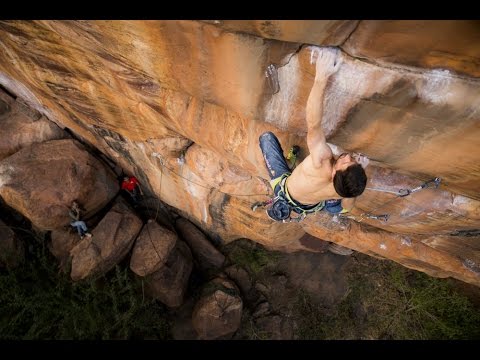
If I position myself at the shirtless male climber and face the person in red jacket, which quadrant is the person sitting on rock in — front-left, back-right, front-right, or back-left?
front-left

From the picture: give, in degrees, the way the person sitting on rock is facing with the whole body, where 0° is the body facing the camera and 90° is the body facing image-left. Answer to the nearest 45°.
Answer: approximately 270°
